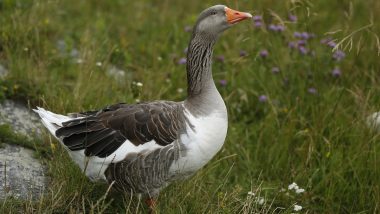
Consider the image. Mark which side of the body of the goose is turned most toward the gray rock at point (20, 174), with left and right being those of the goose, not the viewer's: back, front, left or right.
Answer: back

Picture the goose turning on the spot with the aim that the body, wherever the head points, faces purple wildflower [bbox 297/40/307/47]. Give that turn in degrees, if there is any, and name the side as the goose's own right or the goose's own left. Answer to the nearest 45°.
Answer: approximately 45° to the goose's own left

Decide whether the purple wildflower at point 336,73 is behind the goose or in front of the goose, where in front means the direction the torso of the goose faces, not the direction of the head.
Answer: in front

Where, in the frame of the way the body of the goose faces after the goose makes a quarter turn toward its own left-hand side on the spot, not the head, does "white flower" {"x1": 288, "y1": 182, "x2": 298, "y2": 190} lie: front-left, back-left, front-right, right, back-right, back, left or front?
right

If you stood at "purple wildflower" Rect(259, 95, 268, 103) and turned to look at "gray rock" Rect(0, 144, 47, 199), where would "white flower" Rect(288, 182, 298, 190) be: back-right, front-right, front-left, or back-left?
front-left

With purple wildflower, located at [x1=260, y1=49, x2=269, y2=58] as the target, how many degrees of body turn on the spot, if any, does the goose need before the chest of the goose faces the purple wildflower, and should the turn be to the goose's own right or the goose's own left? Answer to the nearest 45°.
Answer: approximately 45° to the goose's own left

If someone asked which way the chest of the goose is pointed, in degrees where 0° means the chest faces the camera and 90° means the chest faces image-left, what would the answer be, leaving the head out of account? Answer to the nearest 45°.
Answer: approximately 270°

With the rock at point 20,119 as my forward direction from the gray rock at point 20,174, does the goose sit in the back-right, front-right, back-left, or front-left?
back-right

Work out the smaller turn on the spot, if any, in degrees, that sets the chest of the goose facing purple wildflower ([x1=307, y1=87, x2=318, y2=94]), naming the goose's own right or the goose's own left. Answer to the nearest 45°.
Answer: approximately 45° to the goose's own left

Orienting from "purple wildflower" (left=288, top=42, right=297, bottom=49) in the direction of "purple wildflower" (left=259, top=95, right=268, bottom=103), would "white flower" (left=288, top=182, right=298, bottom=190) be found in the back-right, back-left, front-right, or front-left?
front-left

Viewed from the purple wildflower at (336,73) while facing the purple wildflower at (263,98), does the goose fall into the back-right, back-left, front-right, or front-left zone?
front-left

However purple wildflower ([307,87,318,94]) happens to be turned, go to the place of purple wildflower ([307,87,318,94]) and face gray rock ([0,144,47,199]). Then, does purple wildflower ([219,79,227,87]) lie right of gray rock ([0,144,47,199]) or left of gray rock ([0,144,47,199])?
right

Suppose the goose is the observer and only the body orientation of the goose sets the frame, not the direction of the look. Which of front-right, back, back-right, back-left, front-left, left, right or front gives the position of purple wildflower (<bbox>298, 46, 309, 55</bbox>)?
front-left
